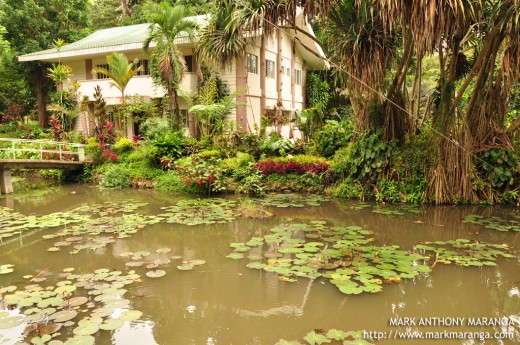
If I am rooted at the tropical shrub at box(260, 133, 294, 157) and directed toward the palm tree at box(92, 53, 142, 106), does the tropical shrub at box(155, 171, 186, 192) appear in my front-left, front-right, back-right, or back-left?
front-left
